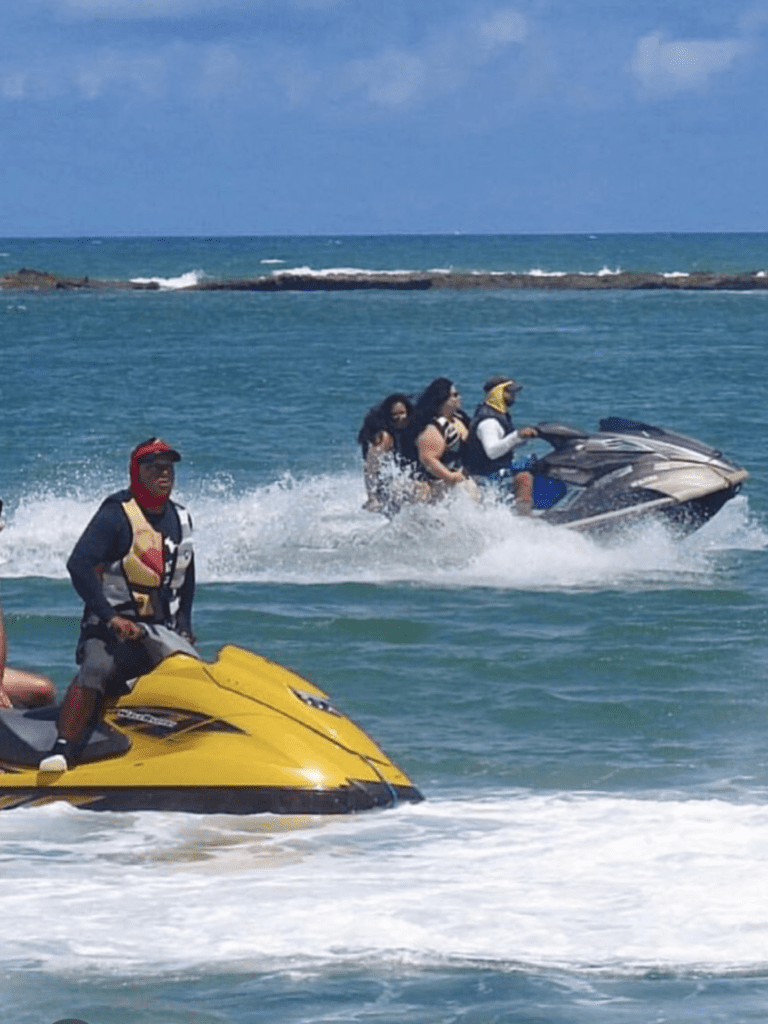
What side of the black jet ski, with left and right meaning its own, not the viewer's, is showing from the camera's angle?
right

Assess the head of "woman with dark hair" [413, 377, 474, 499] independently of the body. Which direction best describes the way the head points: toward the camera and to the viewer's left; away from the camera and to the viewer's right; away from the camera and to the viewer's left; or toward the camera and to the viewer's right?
toward the camera and to the viewer's right

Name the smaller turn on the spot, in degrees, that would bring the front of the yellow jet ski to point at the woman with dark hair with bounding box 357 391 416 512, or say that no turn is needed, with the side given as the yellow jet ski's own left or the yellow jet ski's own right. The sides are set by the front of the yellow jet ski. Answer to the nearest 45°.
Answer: approximately 90° to the yellow jet ski's own left

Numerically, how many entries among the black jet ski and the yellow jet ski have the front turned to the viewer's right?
2

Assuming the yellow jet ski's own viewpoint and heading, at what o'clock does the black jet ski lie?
The black jet ski is roughly at 10 o'clock from the yellow jet ski.

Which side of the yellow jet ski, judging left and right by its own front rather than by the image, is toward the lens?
right

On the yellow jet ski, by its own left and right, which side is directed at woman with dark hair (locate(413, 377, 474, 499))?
left
